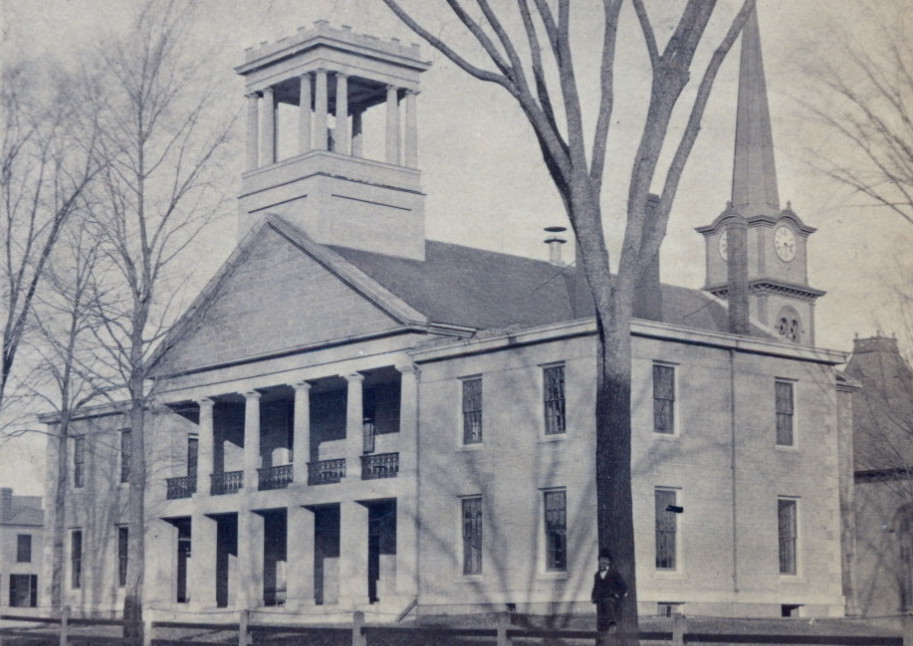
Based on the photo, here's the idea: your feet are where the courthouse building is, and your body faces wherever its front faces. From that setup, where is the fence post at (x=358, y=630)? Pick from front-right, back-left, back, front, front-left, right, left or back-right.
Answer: front-left

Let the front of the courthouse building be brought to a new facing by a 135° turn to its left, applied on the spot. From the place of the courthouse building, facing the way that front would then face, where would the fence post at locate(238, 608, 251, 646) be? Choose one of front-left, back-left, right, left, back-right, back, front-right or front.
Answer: right

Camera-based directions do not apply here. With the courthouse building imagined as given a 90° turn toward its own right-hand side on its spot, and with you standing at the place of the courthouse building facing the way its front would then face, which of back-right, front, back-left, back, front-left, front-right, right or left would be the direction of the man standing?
back-left

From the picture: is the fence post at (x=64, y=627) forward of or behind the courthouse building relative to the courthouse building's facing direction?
forward

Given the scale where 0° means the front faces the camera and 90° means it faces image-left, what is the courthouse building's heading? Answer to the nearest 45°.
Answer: approximately 45°

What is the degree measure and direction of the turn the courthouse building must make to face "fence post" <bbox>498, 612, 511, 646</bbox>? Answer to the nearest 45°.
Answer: approximately 45° to its left
